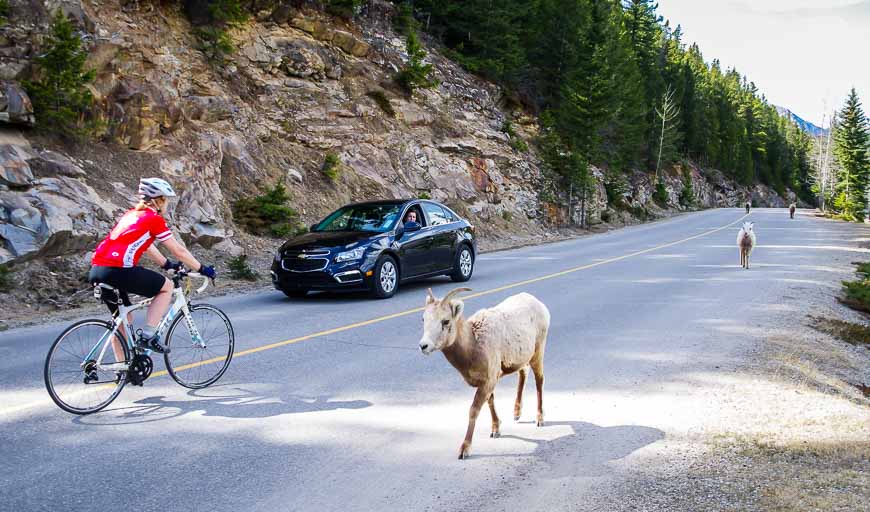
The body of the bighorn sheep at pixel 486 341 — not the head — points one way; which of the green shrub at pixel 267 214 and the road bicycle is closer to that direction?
the road bicycle

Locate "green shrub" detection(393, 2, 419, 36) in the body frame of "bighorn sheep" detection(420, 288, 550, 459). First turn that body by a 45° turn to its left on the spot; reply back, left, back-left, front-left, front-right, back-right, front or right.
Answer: back

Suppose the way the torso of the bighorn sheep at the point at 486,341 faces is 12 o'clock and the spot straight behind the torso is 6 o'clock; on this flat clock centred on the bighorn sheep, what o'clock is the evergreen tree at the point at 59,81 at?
The evergreen tree is roughly at 3 o'clock from the bighorn sheep.

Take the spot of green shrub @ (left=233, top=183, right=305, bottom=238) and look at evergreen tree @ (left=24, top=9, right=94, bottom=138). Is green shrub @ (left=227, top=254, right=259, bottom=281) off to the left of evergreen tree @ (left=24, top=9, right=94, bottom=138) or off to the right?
left

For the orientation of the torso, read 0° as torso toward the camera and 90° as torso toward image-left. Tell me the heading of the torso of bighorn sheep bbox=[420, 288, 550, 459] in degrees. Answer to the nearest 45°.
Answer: approximately 45°

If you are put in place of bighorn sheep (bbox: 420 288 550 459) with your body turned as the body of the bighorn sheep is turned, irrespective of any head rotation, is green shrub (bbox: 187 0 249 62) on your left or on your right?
on your right

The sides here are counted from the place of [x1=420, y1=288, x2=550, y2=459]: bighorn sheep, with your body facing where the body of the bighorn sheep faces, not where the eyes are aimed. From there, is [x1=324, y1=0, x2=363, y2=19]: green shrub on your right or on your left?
on your right

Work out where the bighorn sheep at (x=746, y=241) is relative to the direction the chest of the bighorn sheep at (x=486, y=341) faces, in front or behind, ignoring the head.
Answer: behind

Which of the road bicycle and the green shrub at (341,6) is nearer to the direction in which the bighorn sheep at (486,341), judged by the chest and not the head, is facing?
the road bicycle

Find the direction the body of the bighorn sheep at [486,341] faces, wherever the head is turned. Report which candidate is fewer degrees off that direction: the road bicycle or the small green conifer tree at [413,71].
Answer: the road bicycle

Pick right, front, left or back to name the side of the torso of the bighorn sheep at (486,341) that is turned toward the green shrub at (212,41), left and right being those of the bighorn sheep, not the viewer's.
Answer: right

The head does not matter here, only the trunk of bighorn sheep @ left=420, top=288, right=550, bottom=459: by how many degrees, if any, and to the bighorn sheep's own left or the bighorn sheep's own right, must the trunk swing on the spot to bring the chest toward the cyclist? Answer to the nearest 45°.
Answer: approximately 45° to the bighorn sheep's own right

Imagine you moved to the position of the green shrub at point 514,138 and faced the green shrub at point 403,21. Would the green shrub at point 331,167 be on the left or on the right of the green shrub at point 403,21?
left
